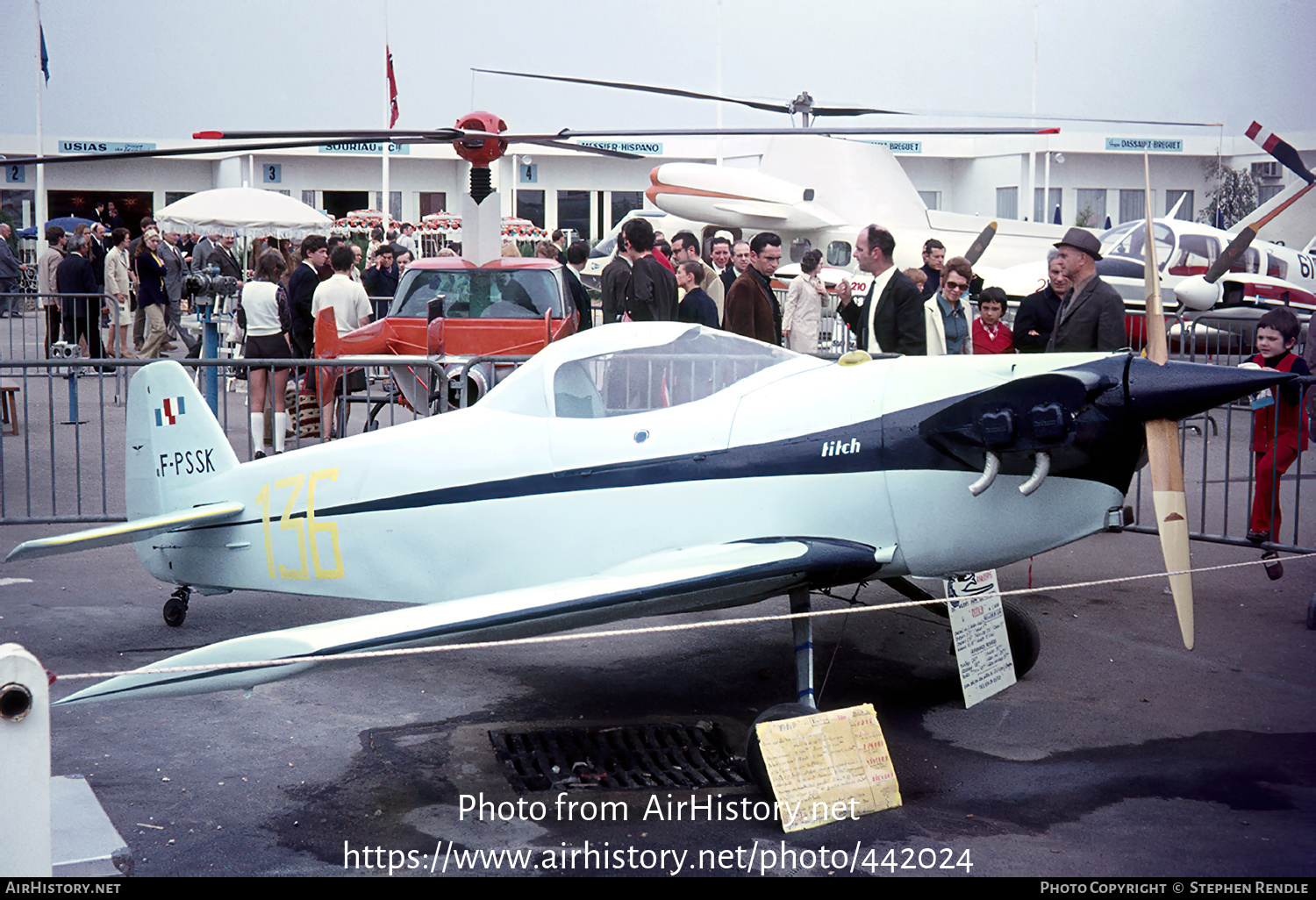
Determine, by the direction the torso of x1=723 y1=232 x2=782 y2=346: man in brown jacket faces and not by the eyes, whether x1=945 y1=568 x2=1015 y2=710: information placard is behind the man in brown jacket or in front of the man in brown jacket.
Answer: in front

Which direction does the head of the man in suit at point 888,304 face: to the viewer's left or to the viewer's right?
to the viewer's left

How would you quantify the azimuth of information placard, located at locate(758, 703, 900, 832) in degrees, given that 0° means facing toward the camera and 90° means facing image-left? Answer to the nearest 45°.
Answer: approximately 0°
